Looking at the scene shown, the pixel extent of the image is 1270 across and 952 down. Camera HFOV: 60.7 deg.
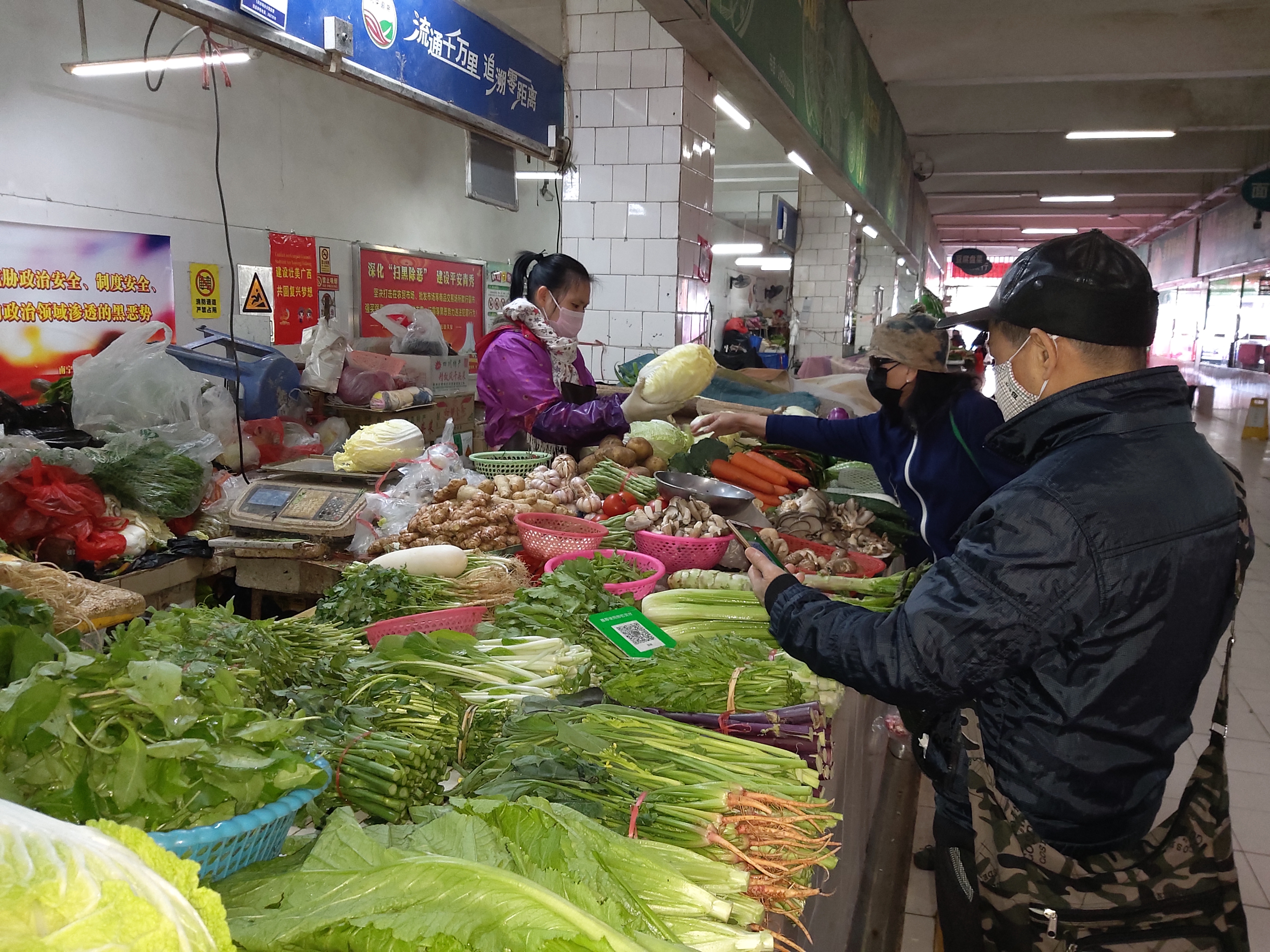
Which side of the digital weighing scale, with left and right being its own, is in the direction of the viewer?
front

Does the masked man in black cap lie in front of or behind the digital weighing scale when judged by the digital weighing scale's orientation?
in front

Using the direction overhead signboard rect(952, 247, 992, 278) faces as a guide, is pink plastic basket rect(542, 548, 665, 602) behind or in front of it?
in front

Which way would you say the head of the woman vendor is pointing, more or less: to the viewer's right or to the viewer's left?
to the viewer's right

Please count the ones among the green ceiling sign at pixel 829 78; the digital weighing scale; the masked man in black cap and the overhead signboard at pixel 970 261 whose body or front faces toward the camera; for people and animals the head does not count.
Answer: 2

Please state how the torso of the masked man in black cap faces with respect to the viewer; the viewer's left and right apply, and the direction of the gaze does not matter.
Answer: facing away from the viewer and to the left of the viewer

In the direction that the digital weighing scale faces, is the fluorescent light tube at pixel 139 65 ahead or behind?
behind

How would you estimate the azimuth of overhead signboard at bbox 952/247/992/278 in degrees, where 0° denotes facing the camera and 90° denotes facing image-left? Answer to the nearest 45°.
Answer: approximately 0°

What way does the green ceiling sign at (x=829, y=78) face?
to the viewer's right

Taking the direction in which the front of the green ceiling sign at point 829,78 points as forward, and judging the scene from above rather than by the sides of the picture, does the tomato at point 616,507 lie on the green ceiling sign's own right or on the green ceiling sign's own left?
on the green ceiling sign's own right

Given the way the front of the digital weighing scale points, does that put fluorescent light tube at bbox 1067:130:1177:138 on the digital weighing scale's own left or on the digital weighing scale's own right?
on the digital weighing scale's own left

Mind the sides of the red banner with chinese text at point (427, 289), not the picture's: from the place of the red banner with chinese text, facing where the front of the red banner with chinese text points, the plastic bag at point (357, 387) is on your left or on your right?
on your right

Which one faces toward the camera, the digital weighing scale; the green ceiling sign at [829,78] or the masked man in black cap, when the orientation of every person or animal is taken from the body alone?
the digital weighing scale
